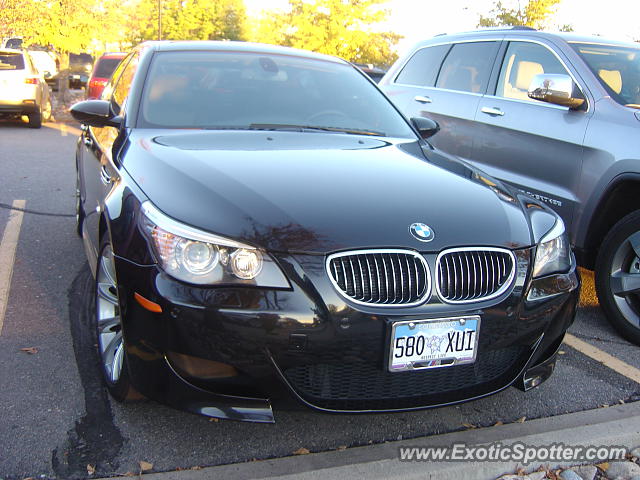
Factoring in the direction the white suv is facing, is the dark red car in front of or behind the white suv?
in front

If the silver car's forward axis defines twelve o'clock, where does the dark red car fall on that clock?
The dark red car is roughly at 6 o'clock from the silver car.

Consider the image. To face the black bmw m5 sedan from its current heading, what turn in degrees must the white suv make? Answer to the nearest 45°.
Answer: approximately 135° to its right

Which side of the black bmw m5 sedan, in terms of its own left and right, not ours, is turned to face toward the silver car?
left

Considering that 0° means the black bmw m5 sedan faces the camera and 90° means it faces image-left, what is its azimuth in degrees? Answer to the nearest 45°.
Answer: approximately 315°

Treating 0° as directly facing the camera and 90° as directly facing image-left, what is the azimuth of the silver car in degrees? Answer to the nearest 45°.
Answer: approximately 315°

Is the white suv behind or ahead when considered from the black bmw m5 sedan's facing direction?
behind

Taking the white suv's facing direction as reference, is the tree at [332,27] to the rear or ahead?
ahead

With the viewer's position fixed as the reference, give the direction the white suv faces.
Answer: facing away from the viewer and to the right of the viewer

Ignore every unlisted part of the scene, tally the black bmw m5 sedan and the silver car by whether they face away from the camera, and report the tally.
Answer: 0
